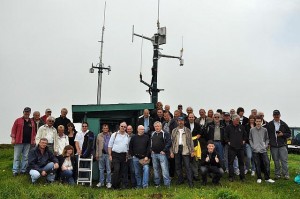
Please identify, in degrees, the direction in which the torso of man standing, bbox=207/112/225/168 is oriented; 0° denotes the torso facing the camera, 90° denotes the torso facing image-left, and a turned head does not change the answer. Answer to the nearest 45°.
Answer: approximately 0°

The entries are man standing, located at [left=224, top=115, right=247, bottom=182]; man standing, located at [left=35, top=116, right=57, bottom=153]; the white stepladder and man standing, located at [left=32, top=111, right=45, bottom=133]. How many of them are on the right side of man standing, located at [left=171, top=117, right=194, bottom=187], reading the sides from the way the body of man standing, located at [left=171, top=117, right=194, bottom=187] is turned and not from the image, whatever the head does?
3

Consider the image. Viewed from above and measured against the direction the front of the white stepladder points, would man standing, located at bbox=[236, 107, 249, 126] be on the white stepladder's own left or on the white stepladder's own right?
on the white stepladder's own left

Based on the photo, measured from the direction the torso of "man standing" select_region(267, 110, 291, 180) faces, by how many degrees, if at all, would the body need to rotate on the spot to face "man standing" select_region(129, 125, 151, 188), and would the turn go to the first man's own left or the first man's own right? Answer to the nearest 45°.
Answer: approximately 45° to the first man's own right

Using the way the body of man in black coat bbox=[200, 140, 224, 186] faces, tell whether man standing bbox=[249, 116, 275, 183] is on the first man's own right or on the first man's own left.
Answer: on the first man's own left

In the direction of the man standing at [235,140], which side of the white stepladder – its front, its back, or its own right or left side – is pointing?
left

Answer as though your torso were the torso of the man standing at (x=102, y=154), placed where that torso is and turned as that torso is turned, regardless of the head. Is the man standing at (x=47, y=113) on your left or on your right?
on your right

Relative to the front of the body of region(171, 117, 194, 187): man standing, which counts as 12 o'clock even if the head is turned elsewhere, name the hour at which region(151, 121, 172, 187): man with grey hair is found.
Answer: The man with grey hair is roughly at 3 o'clock from the man standing.

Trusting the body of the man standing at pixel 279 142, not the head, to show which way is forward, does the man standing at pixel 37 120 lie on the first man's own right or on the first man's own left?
on the first man's own right

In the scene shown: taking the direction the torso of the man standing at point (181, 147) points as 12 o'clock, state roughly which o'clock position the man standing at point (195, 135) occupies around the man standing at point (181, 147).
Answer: the man standing at point (195, 135) is roughly at 7 o'clock from the man standing at point (181, 147).

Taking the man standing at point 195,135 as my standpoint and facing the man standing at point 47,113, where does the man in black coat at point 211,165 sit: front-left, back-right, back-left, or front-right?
back-left
